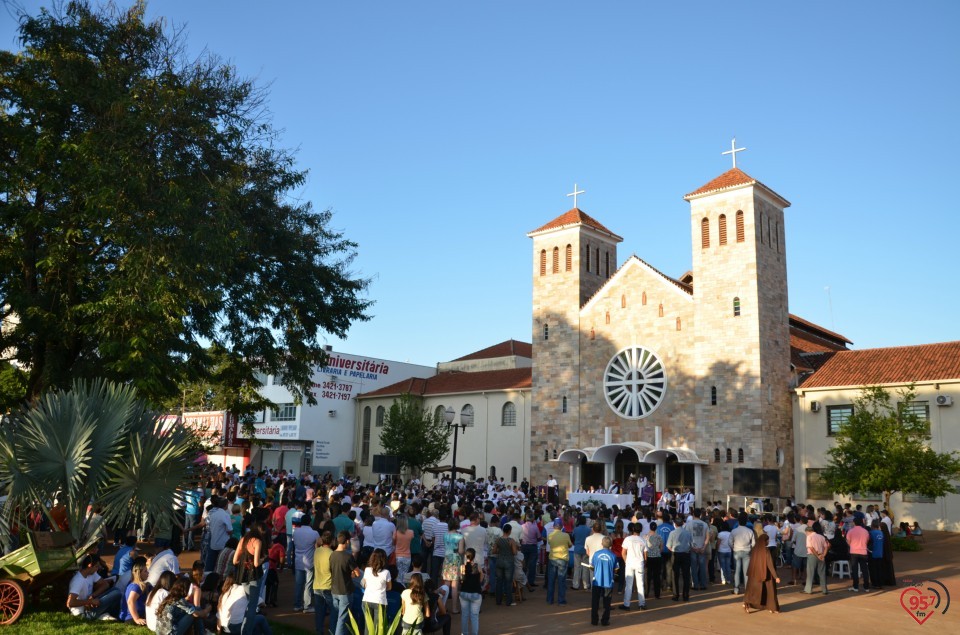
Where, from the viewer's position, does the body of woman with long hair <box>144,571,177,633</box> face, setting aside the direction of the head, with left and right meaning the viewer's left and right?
facing away from the viewer and to the right of the viewer

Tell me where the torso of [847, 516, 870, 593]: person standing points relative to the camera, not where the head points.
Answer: away from the camera

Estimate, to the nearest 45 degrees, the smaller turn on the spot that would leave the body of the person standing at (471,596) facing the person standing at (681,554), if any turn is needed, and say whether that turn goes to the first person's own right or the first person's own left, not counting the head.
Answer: approximately 45° to the first person's own right

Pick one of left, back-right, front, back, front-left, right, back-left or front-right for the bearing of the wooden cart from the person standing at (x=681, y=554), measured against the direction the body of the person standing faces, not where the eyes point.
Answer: back-left

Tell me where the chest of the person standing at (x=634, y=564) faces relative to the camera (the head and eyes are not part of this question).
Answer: away from the camera

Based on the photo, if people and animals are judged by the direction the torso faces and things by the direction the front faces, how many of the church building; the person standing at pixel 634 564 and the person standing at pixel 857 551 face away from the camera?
2

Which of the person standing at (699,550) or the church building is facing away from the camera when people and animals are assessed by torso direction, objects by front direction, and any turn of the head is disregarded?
the person standing

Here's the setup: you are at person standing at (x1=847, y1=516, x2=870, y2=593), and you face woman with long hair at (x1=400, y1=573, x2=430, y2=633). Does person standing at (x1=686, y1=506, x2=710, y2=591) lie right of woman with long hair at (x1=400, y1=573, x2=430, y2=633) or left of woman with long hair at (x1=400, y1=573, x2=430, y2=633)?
right

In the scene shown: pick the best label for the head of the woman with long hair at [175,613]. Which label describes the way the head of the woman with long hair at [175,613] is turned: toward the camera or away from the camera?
away from the camera

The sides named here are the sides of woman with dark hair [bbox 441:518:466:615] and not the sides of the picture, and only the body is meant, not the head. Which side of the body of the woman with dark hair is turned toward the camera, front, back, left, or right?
back

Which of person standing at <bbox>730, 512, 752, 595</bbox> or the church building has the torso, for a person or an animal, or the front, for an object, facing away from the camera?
the person standing

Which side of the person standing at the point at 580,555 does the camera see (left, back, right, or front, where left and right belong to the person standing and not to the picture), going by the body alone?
back

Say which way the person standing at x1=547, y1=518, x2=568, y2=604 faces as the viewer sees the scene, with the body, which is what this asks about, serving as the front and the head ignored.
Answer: away from the camera

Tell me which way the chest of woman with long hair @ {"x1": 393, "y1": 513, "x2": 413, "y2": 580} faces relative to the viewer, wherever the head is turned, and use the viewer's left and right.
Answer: facing away from the viewer

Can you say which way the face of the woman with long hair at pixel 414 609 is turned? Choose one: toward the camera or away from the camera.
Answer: away from the camera

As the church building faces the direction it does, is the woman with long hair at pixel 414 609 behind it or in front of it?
in front
